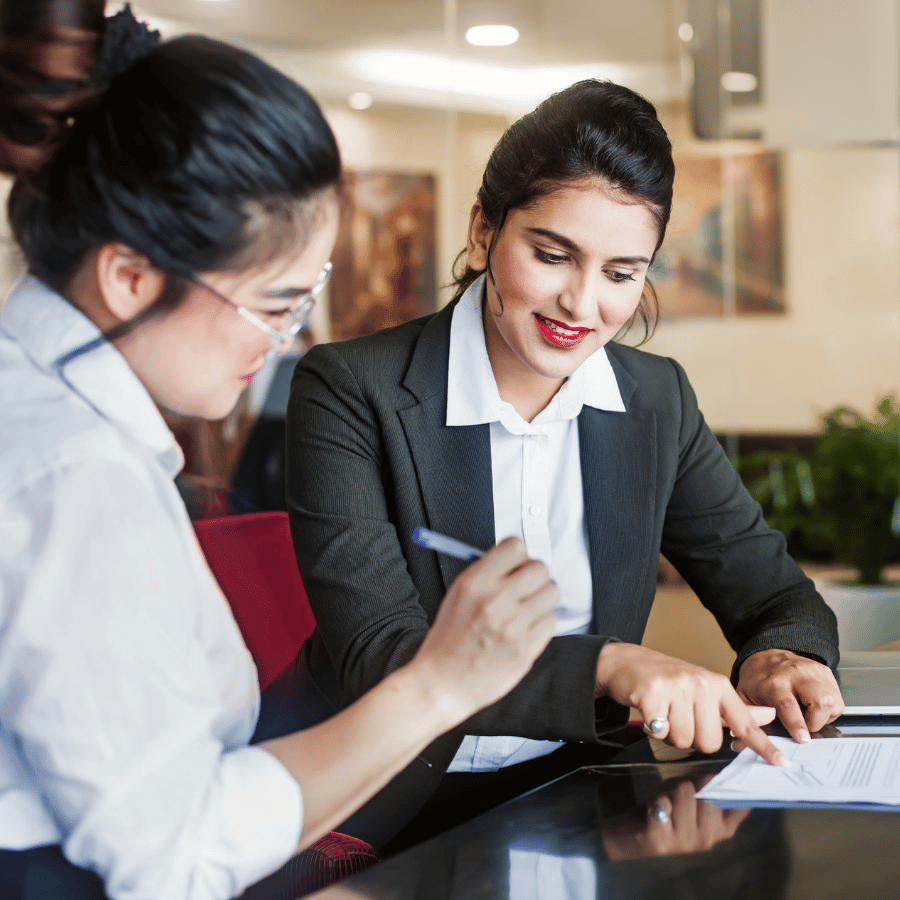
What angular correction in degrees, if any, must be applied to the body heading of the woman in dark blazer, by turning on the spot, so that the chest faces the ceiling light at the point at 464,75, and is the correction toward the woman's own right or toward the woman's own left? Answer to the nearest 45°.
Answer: approximately 135° to the woman's own left

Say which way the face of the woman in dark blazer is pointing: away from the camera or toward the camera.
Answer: toward the camera

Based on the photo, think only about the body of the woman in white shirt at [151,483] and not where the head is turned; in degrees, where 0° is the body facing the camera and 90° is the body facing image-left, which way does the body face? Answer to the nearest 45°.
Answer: approximately 270°

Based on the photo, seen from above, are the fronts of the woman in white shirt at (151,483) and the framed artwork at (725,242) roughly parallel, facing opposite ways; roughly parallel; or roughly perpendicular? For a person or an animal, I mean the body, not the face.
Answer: roughly perpendicular

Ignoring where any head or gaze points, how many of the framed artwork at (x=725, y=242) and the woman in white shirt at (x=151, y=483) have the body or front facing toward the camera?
1

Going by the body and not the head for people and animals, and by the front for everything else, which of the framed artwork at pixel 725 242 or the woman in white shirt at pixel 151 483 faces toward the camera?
the framed artwork

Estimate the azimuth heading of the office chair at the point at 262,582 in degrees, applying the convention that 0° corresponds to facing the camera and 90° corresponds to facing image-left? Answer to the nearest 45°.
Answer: approximately 315°

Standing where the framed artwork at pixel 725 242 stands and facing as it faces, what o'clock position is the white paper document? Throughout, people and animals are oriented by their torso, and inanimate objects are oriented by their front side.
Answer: The white paper document is roughly at 12 o'clock from the framed artwork.

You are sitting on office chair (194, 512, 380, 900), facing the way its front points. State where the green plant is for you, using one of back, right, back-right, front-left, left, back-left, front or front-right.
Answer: left

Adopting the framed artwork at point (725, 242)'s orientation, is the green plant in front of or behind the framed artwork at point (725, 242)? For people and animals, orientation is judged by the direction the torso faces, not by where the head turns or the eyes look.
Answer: in front

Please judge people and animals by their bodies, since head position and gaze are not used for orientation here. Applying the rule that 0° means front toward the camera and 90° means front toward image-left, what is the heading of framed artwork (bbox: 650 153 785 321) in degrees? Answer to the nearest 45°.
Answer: approximately 0°

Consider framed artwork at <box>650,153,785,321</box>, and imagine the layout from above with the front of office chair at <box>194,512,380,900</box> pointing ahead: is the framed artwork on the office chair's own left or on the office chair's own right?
on the office chair's own left

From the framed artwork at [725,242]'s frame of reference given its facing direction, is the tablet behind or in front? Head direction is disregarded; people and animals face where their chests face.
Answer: in front
